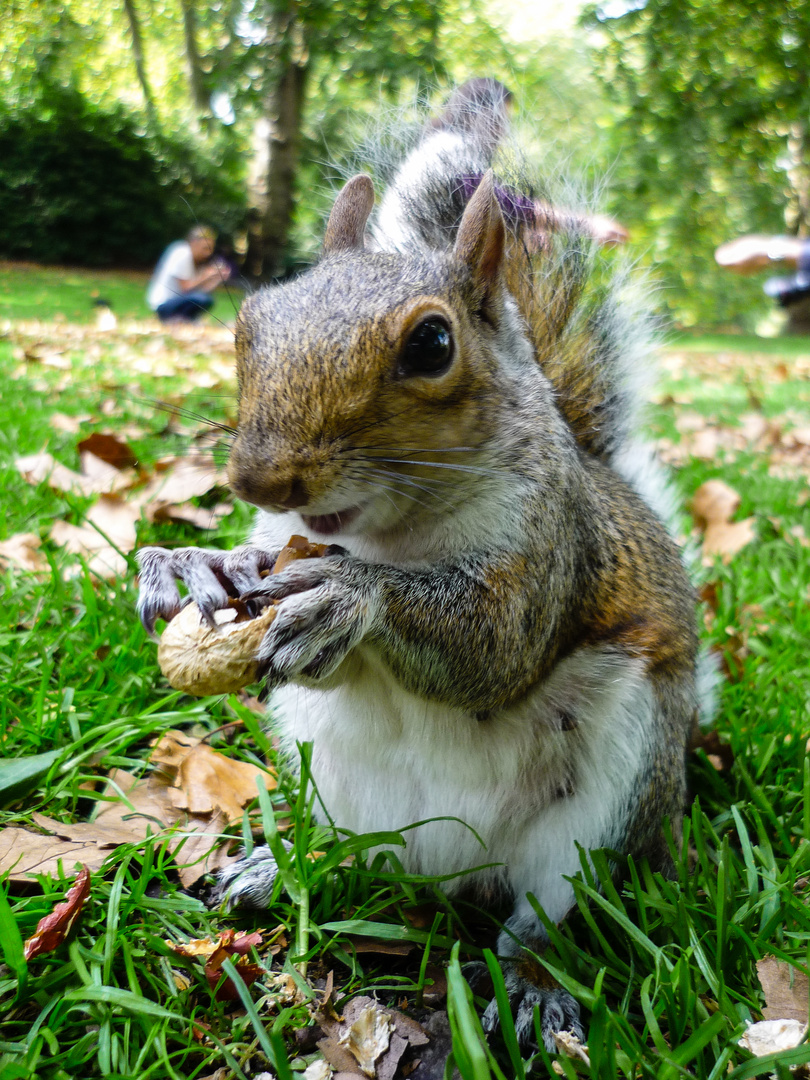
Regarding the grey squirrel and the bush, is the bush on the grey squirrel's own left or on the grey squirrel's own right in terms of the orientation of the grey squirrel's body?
on the grey squirrel's own right

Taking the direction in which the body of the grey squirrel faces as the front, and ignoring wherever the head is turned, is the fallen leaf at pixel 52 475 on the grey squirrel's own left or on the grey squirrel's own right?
on the grey squirrel's own right

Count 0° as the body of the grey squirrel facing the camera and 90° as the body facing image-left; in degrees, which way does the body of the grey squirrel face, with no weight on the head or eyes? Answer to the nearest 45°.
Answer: approximately 45°

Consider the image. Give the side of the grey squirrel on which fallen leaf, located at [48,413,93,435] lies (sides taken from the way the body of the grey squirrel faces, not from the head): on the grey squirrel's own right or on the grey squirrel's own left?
on the grey squirrel's own right

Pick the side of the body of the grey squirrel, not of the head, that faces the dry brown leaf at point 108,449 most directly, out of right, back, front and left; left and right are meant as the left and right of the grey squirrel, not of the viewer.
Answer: right
